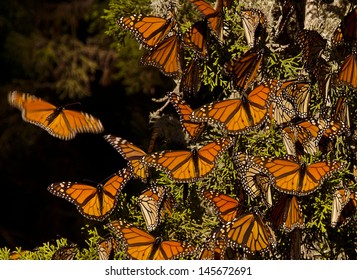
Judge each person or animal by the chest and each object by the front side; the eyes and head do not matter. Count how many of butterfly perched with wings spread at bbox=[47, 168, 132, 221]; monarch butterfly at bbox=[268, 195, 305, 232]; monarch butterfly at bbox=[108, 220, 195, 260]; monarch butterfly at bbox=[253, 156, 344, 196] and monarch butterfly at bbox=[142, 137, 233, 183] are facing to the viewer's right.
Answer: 0

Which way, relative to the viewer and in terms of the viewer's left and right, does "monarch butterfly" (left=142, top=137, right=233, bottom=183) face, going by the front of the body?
facing away from the viewer

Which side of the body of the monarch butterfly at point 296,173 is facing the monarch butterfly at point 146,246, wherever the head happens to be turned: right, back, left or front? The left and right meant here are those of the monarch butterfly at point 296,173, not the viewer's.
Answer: left

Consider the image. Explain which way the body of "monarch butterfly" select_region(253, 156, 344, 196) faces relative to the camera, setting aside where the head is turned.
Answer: away from the camera

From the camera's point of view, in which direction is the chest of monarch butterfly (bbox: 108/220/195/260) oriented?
away from the camera

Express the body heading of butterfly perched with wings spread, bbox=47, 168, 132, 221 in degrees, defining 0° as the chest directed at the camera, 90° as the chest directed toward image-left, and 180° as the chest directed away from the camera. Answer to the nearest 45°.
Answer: approximately 180°

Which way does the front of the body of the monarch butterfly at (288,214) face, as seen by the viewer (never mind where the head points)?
away from the camera

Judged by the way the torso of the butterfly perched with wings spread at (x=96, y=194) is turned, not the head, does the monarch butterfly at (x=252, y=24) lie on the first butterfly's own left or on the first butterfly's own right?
on the first butterfly's own right
